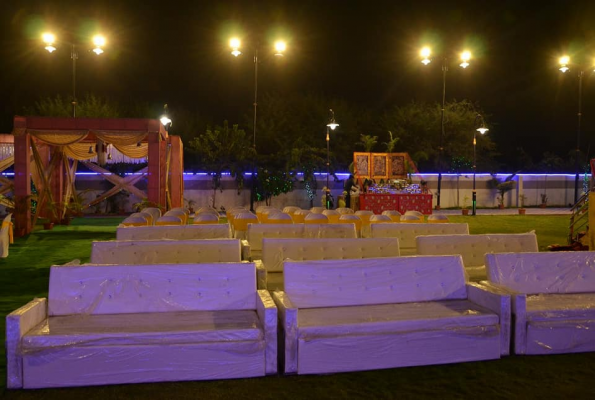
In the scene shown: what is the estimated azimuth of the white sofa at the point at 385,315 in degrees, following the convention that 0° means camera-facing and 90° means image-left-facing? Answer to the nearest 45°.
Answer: approximately 0°

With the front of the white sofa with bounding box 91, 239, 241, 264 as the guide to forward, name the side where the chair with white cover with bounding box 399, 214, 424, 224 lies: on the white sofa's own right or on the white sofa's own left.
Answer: on the white sofa's own left

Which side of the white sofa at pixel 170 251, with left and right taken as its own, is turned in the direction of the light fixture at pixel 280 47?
back

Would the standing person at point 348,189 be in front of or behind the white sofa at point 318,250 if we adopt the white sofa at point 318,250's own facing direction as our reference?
behind

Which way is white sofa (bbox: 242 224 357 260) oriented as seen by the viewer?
toward the camera

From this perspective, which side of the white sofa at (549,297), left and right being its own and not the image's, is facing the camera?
front

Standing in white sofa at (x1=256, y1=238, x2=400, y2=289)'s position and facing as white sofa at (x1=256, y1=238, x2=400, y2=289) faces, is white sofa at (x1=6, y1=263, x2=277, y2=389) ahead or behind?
ahead

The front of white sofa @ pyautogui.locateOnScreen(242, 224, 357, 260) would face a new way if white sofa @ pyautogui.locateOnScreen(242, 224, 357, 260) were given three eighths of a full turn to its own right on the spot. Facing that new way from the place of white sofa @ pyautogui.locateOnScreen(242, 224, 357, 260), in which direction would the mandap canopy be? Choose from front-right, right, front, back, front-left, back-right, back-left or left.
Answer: front

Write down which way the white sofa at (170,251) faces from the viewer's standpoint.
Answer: facing the viewer

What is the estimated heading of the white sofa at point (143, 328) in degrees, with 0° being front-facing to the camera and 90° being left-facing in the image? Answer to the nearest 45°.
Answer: approximately 0°

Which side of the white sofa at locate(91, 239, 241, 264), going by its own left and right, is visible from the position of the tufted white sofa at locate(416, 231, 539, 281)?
left
